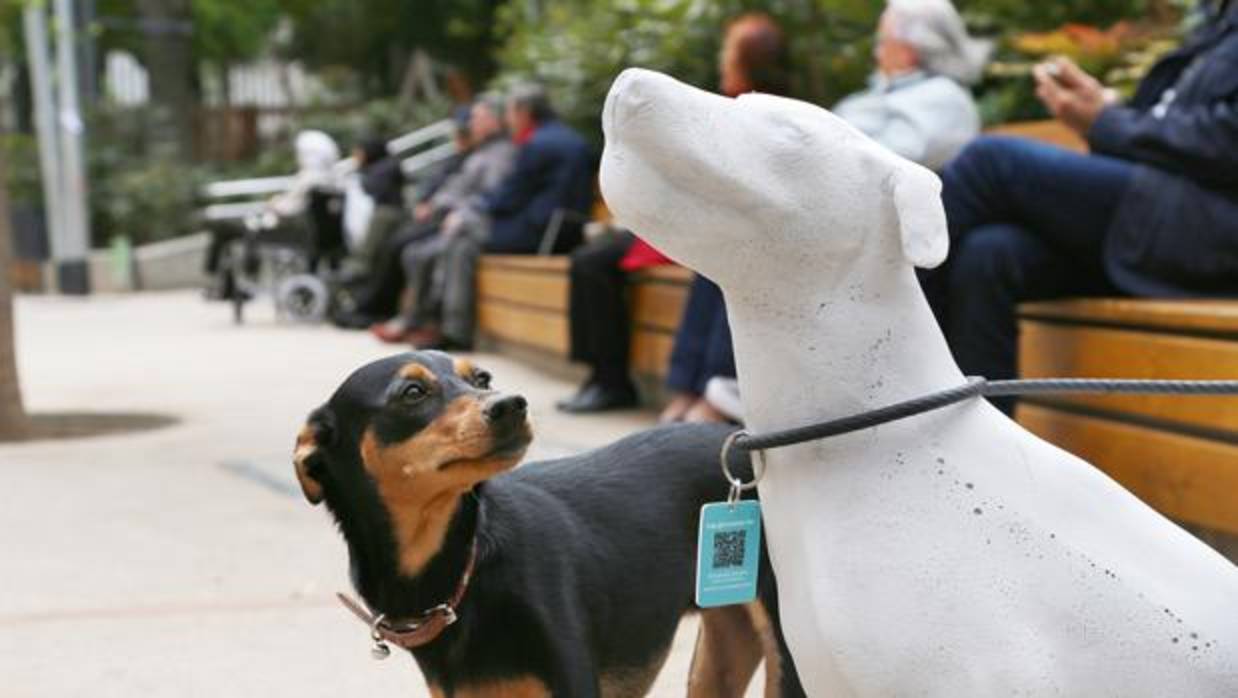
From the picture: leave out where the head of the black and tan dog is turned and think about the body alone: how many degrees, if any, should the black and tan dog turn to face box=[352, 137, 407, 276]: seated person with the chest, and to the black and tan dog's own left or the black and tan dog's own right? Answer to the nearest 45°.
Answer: approximately 135° to the black and tan dog's own right

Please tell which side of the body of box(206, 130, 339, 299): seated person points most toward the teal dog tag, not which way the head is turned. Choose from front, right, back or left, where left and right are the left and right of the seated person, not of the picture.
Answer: left

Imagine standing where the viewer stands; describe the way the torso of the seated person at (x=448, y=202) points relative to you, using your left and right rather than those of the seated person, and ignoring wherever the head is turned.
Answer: facing to the left of the viewer

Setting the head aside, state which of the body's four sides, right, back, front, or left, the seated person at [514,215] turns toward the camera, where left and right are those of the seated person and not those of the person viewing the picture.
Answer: left

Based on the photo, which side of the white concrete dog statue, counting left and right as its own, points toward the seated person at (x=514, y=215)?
right

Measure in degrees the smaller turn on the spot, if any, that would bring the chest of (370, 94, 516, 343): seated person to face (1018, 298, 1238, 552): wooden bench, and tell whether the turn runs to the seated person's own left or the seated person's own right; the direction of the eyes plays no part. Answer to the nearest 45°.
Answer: approximately 90° to the seated person's own left

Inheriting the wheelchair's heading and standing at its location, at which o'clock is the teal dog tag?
The teal dog tag is roughly at 9 o'clock from the wheelchair.

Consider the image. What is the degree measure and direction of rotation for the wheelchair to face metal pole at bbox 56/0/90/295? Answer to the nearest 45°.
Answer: approximately 45° to its right

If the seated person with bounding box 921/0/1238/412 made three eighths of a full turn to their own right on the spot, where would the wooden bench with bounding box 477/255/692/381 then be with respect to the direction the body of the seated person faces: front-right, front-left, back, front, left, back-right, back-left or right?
left

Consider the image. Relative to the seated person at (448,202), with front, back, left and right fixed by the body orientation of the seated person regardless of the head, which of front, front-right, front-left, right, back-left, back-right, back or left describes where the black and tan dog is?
left

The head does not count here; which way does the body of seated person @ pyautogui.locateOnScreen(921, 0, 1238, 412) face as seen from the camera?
to the viewer's left

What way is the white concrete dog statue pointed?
to the viewer's left

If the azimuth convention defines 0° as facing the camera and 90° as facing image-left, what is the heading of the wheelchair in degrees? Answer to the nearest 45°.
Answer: approximately 90°

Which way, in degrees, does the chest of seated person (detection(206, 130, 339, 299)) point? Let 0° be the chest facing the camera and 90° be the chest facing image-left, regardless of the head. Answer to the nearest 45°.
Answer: approximately 90°

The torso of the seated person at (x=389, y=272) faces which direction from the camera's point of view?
to the viewer's left
